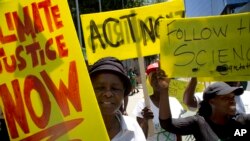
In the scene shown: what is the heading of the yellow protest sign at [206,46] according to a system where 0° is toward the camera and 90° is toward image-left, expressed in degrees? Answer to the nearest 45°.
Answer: approximately 0°

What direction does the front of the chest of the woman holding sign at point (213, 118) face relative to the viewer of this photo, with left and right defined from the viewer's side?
facing the viewer and to the right of the viewer

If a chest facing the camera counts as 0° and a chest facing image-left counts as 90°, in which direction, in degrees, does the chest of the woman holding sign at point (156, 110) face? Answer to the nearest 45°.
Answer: approximately 0°
